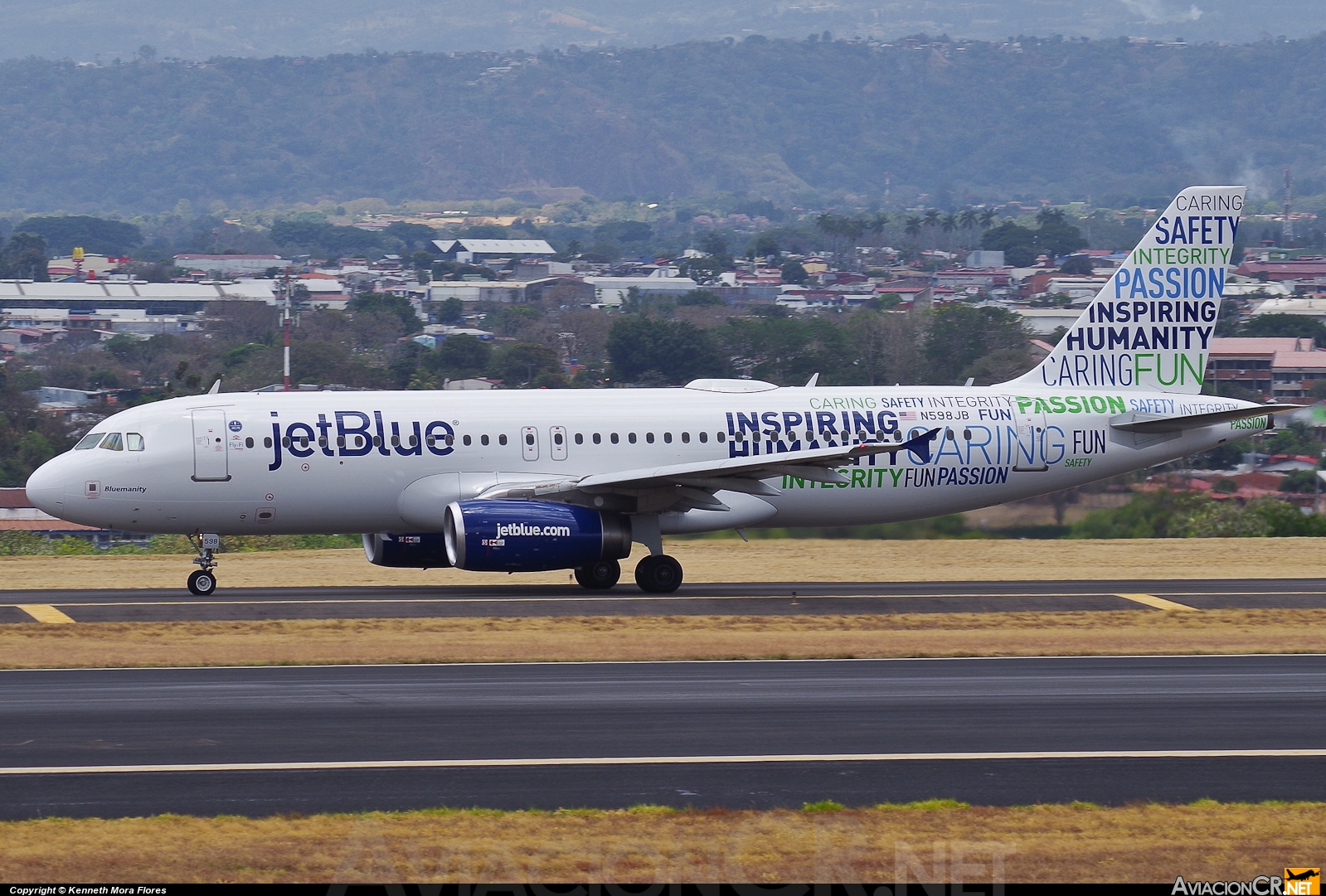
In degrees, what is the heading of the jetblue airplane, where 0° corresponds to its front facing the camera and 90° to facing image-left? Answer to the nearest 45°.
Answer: approximately 90°
